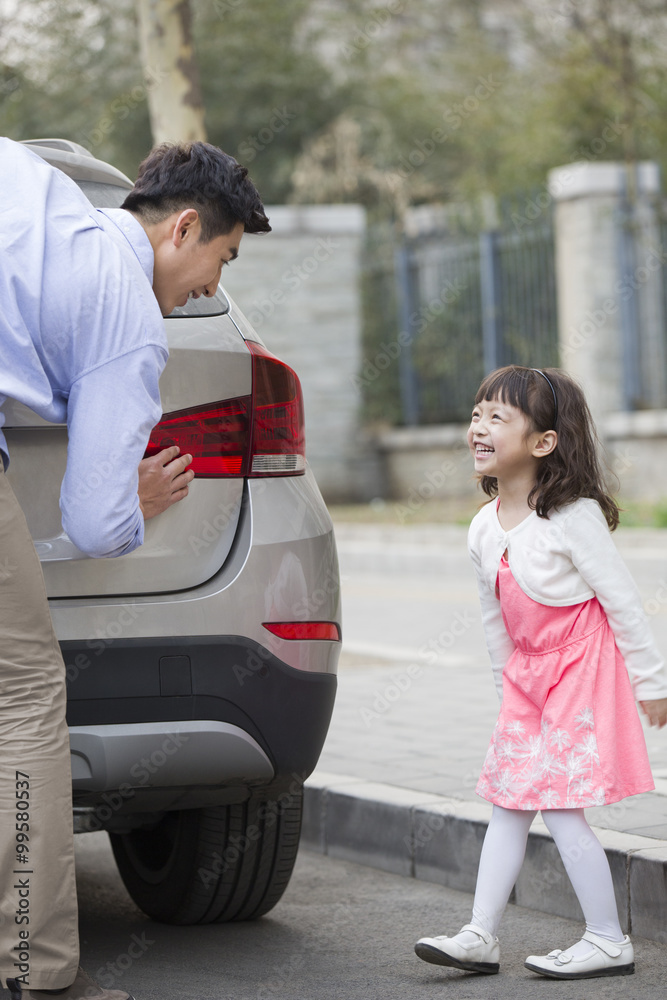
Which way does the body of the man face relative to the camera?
to the viewer's right

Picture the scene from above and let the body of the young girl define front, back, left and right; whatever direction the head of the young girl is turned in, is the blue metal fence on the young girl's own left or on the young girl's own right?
on the young girl's own right

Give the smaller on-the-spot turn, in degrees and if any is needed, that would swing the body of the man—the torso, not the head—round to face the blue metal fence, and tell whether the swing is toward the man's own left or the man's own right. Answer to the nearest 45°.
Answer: approximately 90° to the man's own left

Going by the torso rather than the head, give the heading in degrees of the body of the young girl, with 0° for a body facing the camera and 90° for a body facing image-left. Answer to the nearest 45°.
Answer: approximately 45°

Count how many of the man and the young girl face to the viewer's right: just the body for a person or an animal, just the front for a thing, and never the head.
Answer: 1

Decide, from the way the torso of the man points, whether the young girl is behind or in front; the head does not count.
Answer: in front

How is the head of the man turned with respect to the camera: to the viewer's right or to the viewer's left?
to the viewer's right

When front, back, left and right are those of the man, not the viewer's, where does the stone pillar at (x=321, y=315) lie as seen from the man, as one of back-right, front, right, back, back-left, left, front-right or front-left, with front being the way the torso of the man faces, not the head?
left

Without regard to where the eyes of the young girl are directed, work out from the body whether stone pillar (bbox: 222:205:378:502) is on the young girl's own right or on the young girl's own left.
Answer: on the young girl's own right

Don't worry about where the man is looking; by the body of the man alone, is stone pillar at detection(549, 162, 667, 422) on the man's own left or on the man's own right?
on the man's own left

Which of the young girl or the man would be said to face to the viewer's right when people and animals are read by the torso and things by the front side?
the man

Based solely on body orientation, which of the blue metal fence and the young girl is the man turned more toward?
the young girl

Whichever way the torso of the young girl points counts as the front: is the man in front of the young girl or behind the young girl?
in front
